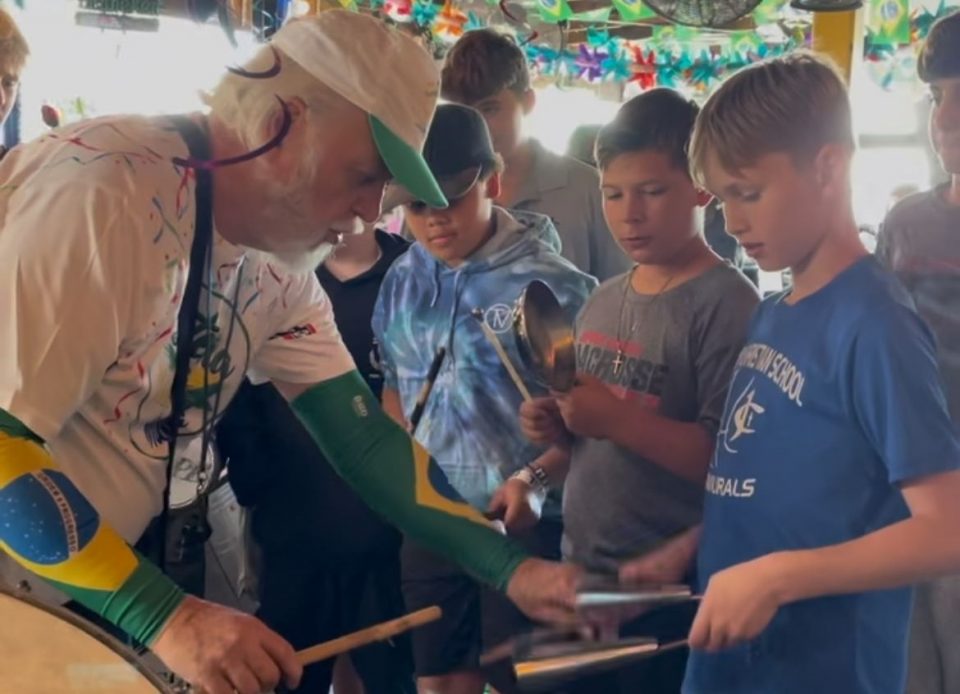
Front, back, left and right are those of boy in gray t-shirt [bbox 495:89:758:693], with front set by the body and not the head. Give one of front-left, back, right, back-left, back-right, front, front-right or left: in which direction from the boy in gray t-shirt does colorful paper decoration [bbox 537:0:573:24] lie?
back-right

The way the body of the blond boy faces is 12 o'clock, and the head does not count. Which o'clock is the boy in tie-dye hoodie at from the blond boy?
The boy in tie-dye hoodie is roughly at 3 o'clock from the blond boy.

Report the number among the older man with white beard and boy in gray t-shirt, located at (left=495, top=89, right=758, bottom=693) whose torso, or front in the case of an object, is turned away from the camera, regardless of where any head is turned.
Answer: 0

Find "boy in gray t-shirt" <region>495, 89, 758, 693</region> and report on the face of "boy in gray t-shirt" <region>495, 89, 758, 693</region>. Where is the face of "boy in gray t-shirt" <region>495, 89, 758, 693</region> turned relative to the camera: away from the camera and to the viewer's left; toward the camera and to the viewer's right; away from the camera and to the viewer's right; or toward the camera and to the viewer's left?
toward the camera and to the viewer's left

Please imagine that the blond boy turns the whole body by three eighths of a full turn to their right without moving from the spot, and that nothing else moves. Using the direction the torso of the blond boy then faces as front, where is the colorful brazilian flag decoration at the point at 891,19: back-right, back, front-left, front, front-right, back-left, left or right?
front

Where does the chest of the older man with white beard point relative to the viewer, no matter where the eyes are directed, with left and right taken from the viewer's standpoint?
facing the viewer and to the right of the viewer

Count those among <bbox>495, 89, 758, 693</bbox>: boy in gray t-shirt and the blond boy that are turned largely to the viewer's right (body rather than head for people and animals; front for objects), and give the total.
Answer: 0

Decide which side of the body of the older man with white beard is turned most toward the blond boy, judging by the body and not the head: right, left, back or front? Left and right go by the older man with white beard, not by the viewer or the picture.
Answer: front

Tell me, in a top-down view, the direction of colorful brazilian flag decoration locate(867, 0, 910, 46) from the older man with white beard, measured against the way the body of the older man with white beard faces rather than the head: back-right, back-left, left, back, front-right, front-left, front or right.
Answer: left

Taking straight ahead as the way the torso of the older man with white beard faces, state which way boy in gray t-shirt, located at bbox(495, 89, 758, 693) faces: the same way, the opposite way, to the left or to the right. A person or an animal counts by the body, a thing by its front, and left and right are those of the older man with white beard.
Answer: to the right

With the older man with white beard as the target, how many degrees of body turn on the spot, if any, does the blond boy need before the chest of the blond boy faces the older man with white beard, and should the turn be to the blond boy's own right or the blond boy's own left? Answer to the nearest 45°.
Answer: approximately 45° to the blond boy's own right

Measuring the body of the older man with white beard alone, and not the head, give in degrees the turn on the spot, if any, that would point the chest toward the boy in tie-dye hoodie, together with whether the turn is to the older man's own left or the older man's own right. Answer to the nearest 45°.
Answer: approximately 90° to the older man's own left

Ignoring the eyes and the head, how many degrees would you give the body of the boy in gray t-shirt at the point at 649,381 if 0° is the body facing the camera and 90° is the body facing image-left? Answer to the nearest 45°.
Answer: approximately 45°

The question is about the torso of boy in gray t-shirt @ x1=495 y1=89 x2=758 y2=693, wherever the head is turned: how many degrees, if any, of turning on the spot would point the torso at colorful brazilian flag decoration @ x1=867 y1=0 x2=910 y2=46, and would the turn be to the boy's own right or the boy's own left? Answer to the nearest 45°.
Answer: approximately 135° to the boy's own right

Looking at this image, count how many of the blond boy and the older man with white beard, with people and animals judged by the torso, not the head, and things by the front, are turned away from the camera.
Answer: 0
